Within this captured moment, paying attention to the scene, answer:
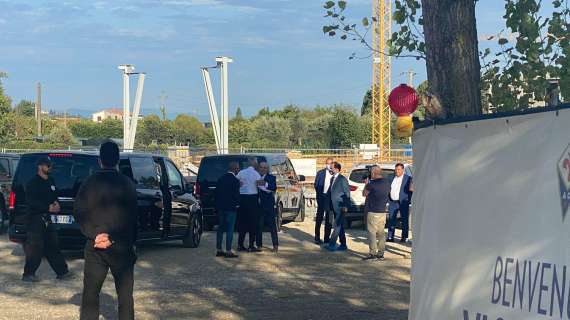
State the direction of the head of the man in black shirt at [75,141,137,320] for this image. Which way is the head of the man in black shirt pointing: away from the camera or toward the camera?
away from the camera

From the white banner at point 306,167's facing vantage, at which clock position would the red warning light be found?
The red warning light is roughly at 12 o'clock from the white banner.

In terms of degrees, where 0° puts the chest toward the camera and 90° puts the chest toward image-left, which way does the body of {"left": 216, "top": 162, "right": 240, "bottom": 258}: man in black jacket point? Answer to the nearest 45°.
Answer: approximately 225°

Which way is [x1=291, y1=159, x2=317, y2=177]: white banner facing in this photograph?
toward the camera

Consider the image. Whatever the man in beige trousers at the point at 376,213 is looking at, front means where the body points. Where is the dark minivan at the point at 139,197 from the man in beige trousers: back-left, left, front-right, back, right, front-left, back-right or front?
front-left

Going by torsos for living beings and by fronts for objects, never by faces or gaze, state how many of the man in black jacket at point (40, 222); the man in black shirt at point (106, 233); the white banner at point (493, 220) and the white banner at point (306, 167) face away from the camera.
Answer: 1

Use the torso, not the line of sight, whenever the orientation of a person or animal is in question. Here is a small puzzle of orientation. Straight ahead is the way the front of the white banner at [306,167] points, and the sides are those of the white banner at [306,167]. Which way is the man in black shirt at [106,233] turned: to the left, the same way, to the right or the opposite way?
the opposite way

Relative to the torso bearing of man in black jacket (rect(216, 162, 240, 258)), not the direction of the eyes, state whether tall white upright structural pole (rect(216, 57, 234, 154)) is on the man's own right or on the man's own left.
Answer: on the man's own left

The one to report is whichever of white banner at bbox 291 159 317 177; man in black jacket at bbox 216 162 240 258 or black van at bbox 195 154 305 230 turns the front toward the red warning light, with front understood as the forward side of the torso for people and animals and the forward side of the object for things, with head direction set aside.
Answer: the white banner

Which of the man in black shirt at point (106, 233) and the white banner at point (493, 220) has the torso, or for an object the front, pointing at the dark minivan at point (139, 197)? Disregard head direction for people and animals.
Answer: the man in black shirt

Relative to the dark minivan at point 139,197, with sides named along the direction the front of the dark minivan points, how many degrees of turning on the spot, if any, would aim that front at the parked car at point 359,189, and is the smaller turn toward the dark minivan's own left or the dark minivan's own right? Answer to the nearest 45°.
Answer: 0° — it already faces it

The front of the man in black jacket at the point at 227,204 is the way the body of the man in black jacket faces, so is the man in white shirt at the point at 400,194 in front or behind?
in front

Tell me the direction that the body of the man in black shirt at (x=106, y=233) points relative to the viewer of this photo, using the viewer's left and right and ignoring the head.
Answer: facing away from the viewer

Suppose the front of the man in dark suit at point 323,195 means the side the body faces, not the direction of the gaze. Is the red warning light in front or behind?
in front

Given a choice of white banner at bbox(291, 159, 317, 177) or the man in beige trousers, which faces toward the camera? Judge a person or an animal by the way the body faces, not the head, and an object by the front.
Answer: the white banner

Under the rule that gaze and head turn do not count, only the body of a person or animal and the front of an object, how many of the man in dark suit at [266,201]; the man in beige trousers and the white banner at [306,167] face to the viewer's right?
0

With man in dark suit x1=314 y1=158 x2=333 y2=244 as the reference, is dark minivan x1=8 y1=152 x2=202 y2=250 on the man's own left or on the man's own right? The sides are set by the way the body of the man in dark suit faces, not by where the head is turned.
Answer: on the man's own right

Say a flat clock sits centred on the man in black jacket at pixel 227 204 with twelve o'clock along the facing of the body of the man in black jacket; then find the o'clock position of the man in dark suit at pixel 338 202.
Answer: The man in dark suit is roughly at 1 o'clock from the man in black jacket.
